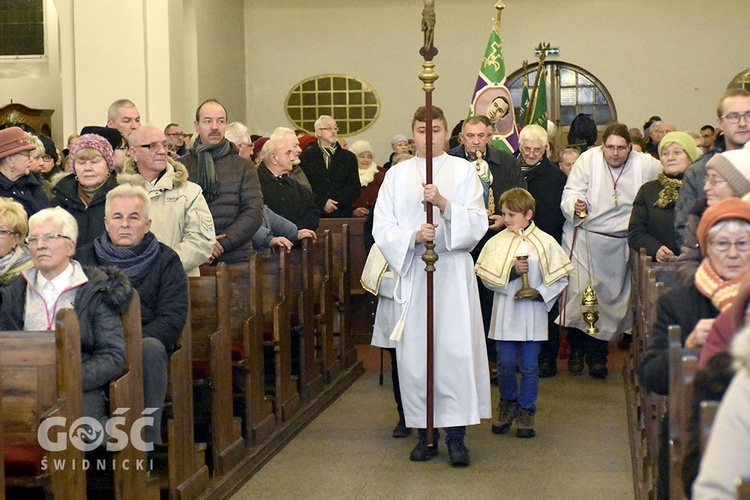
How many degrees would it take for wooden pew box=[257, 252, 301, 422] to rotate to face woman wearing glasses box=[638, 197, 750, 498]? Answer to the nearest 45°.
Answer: approximately 90° to its left

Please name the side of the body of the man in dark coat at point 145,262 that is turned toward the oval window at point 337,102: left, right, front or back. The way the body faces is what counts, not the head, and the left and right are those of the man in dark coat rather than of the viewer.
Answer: back

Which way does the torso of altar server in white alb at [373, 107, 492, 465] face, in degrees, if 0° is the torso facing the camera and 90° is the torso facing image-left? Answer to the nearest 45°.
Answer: approximately 0°

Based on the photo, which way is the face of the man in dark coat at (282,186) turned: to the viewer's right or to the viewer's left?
to the viewer's right

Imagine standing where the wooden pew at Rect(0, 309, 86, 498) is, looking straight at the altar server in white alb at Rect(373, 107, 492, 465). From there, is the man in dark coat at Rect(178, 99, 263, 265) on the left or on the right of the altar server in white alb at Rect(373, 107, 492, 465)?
left

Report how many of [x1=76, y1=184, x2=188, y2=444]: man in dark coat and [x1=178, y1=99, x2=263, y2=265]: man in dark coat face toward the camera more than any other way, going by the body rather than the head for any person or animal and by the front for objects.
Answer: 2

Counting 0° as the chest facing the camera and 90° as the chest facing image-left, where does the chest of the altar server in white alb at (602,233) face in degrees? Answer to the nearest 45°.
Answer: approximately 0°
